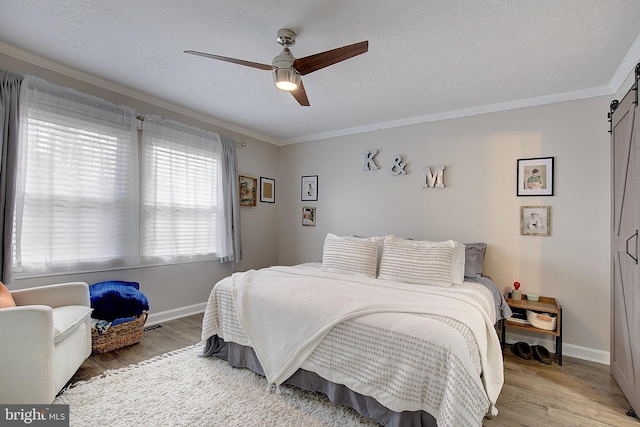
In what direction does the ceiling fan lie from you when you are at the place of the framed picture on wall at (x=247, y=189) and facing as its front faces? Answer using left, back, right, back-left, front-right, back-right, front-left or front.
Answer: front-right

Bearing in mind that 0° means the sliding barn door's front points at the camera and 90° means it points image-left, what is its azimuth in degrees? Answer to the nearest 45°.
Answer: approximately 90°

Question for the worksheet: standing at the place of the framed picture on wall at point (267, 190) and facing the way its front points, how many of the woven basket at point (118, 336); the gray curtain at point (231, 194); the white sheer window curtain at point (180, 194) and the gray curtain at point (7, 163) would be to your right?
4

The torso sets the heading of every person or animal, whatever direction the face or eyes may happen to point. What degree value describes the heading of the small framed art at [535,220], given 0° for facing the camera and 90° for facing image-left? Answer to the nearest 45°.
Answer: approximately 0°

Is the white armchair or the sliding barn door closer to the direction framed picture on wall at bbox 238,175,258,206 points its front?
the sliding barn door

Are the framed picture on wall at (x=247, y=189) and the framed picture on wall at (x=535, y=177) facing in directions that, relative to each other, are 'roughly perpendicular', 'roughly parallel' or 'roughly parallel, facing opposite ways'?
roughly perpendicular

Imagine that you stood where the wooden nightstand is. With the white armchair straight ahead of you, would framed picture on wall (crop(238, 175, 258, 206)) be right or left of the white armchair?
right

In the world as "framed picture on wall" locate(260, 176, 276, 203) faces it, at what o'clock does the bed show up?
The bed is roughly at 1 o'clock from the framed picture on wall.

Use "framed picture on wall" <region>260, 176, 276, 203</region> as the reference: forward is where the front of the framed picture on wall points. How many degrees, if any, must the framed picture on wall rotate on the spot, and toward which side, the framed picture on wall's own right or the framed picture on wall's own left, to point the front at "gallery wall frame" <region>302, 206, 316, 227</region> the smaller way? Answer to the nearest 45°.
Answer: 0° — it already faces it

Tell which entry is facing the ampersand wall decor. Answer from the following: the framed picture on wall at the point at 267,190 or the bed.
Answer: the framed picture on wall
